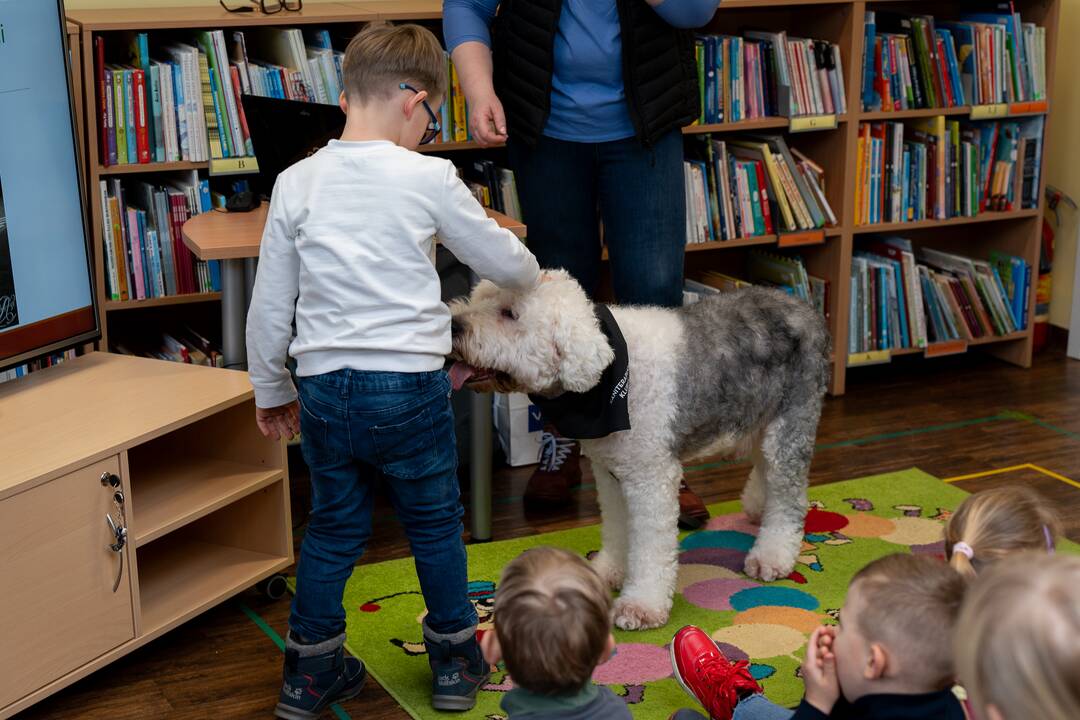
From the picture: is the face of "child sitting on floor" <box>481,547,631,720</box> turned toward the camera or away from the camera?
away from the camera

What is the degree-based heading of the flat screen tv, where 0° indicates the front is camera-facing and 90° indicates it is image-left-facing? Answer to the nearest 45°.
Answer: approximately 315°

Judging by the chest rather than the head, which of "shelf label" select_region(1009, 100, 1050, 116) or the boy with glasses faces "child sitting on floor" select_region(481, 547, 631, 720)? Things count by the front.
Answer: the shelf label

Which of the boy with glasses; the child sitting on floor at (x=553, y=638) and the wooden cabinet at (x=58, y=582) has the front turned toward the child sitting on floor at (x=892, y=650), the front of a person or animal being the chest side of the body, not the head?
the wooden cabinet

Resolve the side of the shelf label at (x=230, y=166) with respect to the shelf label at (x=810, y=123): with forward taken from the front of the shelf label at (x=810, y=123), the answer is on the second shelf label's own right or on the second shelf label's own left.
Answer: on the second shelf label's own right

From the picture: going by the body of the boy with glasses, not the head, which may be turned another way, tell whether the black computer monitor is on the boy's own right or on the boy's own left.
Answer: on the boy's own left

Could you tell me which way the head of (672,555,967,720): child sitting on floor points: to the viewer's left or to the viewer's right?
to the viewer's left

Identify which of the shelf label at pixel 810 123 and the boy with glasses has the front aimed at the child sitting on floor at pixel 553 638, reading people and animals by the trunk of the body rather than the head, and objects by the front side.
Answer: the shelf label

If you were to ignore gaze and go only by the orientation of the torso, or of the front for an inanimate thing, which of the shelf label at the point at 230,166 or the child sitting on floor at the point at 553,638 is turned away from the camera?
the child sitting on floor

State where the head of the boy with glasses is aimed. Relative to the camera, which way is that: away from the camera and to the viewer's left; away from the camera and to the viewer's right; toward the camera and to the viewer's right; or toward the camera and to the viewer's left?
away from the camera and to the viewer's right
